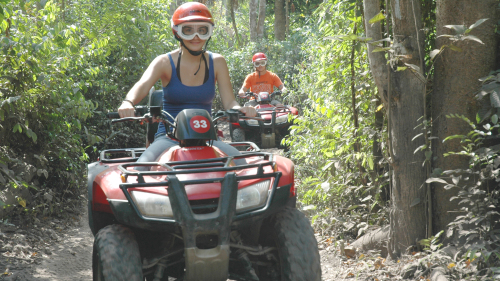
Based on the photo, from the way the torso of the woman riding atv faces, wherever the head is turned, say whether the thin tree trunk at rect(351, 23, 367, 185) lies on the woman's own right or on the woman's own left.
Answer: on the woman's own left

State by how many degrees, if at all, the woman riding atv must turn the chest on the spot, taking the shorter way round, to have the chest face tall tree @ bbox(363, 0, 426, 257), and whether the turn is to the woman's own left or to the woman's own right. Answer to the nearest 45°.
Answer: approximately 90° to the woman's own left

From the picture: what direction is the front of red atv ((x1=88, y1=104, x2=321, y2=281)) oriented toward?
toward the camera

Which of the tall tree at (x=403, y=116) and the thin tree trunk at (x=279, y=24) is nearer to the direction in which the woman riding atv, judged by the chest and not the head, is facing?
the tall tree

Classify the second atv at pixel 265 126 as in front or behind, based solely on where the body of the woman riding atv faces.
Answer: behind

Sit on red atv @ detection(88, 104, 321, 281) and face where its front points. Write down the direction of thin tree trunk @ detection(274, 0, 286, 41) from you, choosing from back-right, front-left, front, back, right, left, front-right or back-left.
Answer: back

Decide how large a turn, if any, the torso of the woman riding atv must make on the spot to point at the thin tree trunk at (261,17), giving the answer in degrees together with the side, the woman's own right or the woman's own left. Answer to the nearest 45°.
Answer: approximately 180°

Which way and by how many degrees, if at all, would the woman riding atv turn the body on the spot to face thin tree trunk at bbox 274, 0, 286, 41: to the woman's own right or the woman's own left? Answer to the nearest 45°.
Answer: approximately 180°

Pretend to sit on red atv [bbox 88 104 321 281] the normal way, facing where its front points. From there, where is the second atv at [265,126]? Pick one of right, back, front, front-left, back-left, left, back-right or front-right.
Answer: back

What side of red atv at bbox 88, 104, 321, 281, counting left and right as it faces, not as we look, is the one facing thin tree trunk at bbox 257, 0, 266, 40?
back

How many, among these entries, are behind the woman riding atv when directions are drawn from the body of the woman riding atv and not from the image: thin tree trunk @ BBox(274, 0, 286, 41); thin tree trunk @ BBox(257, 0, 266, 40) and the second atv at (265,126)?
3

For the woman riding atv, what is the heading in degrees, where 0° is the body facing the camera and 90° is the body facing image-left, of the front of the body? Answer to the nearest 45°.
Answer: approximately 0°
